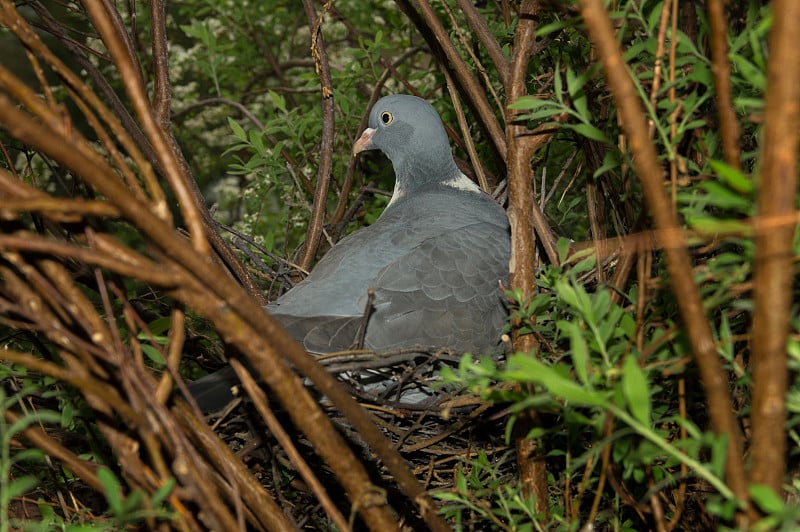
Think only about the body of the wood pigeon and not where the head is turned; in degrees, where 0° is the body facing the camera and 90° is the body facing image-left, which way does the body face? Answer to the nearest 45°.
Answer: approximately 225°

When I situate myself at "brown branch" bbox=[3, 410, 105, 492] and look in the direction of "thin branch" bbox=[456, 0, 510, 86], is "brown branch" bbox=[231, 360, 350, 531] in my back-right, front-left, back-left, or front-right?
front-right

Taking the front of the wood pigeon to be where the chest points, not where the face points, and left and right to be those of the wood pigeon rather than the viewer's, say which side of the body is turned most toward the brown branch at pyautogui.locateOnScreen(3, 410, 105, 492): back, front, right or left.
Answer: back
